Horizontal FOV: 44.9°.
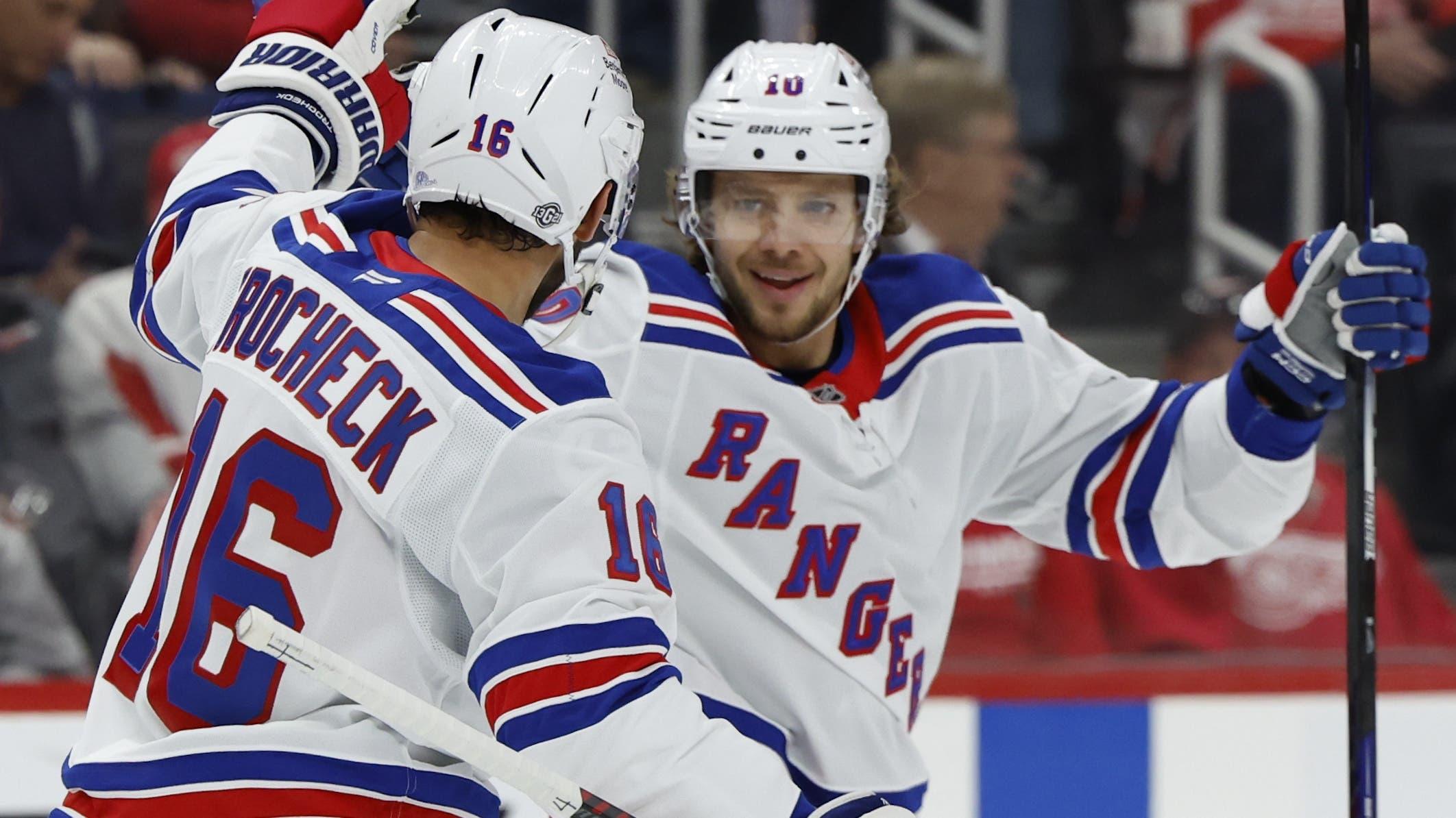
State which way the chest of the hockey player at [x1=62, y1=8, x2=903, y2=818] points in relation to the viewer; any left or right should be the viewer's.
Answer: facing away from the viewer and to the right of the viewer

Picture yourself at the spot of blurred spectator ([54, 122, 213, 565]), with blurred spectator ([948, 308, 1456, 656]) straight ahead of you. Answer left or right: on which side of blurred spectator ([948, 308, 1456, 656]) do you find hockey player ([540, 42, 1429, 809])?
right

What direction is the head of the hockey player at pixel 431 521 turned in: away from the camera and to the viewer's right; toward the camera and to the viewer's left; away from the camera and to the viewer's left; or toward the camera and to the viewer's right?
away from the camera and to the viewer's right

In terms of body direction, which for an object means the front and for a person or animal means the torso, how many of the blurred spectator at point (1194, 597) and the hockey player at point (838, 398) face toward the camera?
2

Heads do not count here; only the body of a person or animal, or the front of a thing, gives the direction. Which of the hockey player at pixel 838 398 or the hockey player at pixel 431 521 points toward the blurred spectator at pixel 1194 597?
the hockey player at pixel 431 521

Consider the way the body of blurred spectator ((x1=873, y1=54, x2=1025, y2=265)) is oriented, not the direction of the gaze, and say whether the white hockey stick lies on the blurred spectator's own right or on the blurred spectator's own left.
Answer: on the blurred spectator's own right

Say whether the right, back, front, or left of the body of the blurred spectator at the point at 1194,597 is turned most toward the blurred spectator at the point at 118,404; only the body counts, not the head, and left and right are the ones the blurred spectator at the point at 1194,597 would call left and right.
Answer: right

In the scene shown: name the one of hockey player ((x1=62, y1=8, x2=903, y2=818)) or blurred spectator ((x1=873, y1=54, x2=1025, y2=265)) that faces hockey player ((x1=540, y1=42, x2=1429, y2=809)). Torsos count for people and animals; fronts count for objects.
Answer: hockey player ((x1=62, y1=8, x2=903, y2=818))

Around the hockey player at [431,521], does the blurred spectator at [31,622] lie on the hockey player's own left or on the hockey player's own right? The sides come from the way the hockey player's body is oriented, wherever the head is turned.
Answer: on the hockey player's own left

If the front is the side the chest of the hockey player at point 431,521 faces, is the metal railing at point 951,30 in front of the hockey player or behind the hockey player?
in front

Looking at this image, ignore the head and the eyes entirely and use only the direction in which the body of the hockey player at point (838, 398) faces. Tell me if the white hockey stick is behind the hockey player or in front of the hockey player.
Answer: in front
